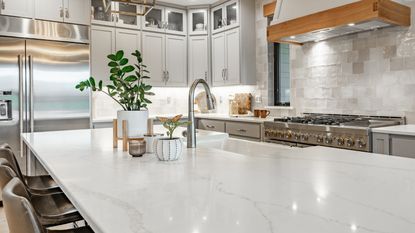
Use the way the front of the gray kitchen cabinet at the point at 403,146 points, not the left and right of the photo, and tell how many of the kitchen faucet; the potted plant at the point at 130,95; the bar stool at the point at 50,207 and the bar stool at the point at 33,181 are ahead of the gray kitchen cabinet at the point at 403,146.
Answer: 4

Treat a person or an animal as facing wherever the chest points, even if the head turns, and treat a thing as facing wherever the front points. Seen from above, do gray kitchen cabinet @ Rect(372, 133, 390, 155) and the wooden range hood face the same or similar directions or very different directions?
same or similar directions

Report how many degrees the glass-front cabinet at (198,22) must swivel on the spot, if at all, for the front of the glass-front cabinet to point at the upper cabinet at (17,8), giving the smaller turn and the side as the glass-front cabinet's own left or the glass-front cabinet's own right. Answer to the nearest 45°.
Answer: approximately 45° to the glass-front cabinet's own right

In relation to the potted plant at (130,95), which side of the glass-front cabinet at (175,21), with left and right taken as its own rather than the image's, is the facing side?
front

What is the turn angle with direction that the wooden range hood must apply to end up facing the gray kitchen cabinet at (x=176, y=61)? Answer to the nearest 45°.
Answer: approximately 90° to its right

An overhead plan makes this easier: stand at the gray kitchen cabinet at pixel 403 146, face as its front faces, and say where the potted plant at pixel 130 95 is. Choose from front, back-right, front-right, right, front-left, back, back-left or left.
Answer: front

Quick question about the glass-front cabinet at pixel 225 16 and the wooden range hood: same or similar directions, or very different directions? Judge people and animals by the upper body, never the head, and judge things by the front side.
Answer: same or similar directions

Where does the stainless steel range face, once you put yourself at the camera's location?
facing the viewer and to the left of the viewer

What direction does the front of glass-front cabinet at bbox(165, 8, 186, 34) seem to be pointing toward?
toward the camera

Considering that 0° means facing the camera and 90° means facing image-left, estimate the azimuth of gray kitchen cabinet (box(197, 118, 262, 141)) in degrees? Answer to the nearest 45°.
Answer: approximately 45°

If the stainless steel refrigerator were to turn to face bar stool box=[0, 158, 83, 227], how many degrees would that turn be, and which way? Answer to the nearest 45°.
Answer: approximately 45° to its right

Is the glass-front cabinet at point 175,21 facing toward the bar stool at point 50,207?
yes

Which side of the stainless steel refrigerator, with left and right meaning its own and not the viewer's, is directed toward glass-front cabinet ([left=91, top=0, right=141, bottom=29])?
left

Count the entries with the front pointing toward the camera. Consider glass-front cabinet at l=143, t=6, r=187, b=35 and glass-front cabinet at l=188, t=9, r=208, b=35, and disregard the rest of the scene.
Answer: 2

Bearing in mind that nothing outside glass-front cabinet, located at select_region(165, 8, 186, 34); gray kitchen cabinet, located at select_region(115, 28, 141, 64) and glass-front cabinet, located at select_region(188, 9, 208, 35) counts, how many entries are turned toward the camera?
3

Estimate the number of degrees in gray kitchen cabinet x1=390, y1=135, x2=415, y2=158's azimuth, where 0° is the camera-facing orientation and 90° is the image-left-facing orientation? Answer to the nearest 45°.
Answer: approximately 45°

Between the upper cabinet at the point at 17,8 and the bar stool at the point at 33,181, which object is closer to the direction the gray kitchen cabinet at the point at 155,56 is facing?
the bar stool
